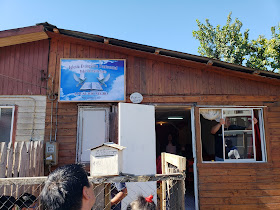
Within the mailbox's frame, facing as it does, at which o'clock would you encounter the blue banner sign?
The blue banner sign is roughly at 6 o'clock from the mailbox.

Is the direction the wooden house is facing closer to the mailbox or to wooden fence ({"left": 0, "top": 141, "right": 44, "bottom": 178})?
the mailbox

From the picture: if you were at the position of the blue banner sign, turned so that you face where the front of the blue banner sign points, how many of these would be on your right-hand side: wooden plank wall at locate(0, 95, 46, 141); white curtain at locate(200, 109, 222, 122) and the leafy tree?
1

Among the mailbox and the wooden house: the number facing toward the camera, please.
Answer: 2

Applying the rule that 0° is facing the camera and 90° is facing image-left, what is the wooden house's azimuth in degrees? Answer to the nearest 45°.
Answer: approximately 0°

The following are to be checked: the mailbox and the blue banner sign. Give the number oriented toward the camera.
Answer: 2

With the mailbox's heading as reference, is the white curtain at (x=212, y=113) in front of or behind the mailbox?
behind

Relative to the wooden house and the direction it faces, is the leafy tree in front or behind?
behind
